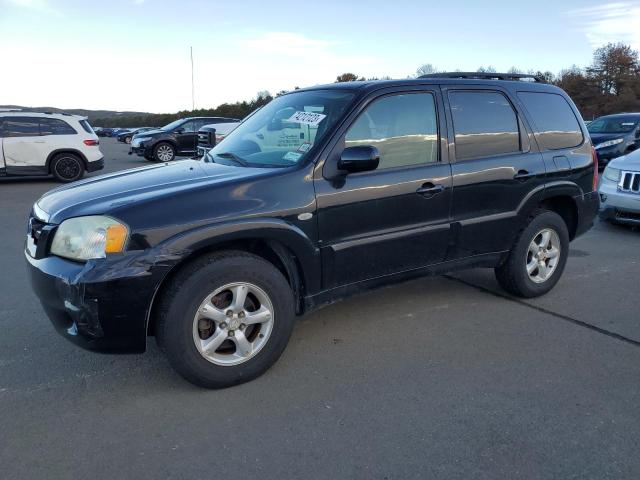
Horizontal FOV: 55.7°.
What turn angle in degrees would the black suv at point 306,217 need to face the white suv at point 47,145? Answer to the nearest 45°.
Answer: approximately 90° to its right

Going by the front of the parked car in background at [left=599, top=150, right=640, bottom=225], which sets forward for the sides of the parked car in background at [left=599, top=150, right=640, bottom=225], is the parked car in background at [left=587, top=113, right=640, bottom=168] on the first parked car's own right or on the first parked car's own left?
on the first parked car's own right

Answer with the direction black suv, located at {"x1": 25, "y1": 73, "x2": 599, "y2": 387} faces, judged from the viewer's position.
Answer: facing the viewer and to the left of the viewer

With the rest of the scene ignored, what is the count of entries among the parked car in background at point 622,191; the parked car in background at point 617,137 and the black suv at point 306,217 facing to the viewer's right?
0

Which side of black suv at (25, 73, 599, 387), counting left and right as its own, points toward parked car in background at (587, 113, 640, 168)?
back

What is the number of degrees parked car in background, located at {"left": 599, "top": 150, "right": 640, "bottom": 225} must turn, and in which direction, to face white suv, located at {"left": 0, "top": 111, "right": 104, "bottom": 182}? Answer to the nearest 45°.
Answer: approximately 45° to its right

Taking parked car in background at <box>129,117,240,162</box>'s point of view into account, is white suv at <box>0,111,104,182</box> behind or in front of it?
in front

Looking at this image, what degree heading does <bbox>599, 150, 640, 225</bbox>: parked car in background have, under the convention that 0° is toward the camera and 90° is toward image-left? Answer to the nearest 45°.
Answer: approximately 45°

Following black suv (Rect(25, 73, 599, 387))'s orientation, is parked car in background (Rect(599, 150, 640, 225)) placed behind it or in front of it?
behind

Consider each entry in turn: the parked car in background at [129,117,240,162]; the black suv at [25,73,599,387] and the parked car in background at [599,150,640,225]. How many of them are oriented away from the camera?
0
